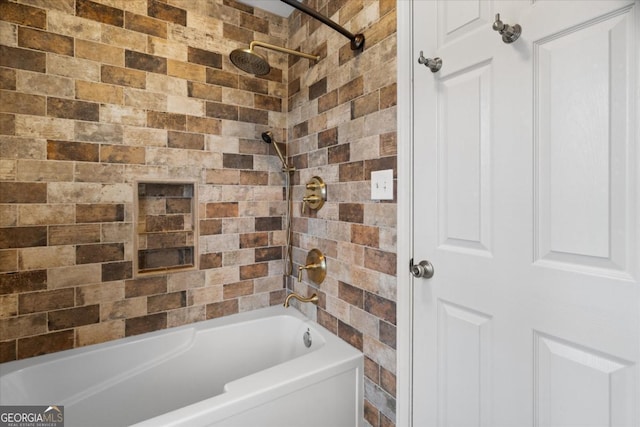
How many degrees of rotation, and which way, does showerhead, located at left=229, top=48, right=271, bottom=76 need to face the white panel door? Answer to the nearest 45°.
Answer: approximately 90° to its left

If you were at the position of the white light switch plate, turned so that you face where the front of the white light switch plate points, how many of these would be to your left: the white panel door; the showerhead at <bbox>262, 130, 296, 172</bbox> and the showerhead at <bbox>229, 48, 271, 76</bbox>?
1

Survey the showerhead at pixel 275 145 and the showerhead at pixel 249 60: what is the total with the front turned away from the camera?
0

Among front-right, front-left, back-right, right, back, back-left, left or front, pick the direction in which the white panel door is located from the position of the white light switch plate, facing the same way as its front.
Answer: left

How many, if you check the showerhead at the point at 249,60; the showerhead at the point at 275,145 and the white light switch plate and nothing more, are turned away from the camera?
0

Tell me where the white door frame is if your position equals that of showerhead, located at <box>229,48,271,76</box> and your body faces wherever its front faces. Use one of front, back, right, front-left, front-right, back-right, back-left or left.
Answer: left

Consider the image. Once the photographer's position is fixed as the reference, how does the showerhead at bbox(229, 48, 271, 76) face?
facing the viewer and to the left of the viewer
